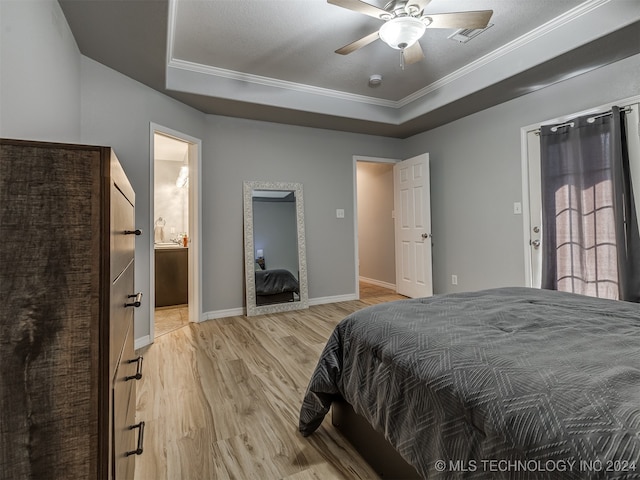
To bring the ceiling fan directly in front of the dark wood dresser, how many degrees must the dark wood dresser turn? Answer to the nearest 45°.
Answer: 0° — it already faces it

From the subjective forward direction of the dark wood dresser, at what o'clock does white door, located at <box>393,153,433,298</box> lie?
The white door is roughly at 11 o'clock from the dark wood dresser.

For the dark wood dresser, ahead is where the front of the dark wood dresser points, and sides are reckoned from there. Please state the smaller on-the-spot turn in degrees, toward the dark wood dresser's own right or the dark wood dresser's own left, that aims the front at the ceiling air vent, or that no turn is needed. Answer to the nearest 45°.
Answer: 0° — it already faces it

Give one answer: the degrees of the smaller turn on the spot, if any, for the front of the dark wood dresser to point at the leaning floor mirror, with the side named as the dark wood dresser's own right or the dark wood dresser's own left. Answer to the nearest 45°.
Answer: approximately 45° to the dark wood dresser's own left

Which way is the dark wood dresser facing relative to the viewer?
to the viewer's right

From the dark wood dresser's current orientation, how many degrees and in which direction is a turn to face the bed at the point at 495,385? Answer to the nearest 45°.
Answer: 0° — it already faces it

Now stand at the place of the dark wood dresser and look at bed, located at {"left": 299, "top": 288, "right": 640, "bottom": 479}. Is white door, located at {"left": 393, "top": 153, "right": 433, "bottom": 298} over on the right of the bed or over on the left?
left

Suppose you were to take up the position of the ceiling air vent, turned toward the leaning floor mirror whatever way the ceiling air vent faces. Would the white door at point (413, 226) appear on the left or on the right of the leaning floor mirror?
right
